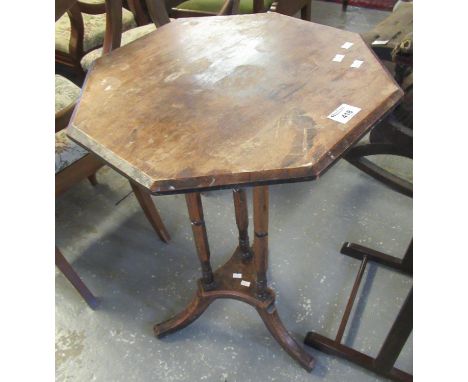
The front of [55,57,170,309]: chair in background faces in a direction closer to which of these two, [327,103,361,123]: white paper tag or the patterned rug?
the white paper tag

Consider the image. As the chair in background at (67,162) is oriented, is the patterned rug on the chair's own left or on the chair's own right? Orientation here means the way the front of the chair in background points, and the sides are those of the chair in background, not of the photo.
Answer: on the chair's own left

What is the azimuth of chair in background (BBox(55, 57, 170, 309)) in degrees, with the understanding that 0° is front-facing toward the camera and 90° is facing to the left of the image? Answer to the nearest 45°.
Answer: approximately 315°

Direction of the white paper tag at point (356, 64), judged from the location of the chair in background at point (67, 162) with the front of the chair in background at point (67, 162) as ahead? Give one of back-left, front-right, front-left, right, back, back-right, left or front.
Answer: front

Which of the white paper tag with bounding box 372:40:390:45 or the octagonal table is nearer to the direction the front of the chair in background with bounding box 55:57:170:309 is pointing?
the octagonal table

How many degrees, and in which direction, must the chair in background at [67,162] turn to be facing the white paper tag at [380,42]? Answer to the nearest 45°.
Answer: approximately 45° to its left

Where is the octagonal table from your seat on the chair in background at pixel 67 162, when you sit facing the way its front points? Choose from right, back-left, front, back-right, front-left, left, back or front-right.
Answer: front

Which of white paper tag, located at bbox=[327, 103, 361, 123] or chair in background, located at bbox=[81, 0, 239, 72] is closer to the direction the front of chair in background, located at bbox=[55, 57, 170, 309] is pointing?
the white paper tag

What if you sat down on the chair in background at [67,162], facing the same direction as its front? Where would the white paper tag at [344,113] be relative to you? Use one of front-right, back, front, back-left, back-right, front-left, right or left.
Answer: front

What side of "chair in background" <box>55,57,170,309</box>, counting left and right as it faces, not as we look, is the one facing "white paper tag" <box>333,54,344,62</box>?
front

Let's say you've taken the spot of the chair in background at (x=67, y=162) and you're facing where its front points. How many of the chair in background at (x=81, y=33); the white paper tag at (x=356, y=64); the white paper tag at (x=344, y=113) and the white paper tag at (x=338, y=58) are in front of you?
3

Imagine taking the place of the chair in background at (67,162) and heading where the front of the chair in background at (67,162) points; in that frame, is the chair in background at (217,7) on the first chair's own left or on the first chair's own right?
on the first chair's own left

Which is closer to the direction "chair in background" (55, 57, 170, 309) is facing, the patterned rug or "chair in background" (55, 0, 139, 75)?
the patterned rug

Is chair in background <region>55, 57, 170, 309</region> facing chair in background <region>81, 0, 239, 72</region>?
no

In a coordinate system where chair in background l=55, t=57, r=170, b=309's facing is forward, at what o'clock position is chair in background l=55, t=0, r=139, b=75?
chair in background l=55, t=0, r=139, b=75 is roughly at 8 o'clock from chair in background l=55, t=57, r=170, b=309.

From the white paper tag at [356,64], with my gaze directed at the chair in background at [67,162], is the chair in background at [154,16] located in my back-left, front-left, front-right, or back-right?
front-right

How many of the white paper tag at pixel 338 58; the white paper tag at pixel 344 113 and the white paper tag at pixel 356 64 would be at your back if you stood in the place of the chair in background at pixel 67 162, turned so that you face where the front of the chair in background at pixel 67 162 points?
0
